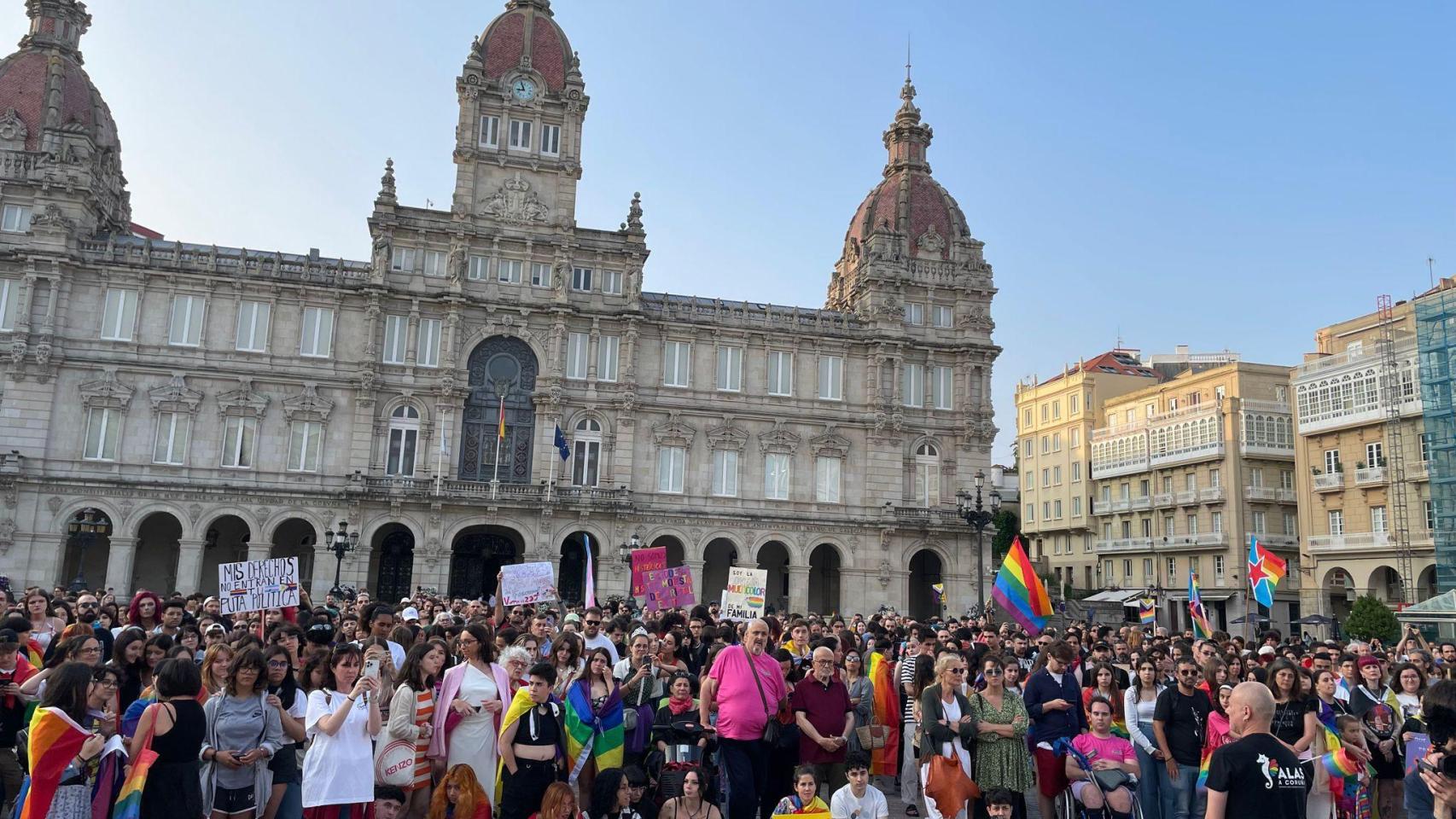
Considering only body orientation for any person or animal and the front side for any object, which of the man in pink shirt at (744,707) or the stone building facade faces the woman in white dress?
the stone building facade

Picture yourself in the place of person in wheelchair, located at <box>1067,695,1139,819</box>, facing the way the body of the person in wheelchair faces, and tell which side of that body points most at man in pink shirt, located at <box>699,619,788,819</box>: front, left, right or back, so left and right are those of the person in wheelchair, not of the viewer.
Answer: right

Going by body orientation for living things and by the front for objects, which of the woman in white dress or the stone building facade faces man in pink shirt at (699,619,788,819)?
the stone building facade

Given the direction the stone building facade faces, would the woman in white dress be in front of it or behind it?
in front

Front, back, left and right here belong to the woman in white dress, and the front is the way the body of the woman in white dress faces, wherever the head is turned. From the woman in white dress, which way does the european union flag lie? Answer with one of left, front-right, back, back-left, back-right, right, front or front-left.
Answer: back

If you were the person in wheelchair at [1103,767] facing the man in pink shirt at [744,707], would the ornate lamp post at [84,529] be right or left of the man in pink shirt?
right

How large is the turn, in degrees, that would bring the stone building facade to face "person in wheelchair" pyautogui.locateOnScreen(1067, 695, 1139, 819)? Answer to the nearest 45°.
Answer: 0° — it already faces them

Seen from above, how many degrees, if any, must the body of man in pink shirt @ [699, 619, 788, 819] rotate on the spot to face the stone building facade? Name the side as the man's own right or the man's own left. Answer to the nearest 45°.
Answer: approximately 135° to the man's own left
